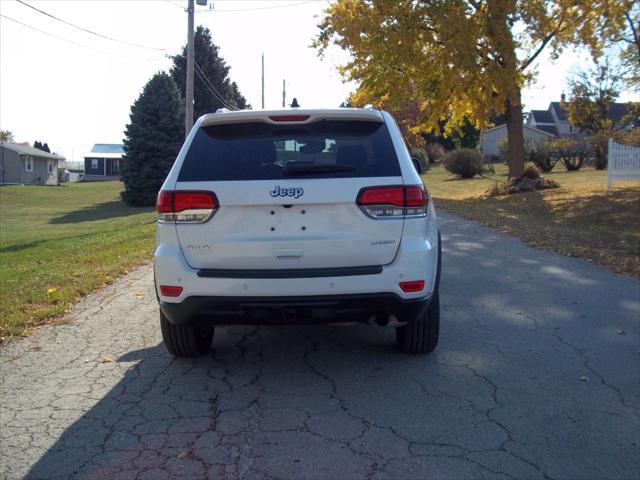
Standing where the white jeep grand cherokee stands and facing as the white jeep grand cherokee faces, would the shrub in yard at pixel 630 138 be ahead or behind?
ahead

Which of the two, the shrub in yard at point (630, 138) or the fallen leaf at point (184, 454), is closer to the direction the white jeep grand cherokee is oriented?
the shrub in yard

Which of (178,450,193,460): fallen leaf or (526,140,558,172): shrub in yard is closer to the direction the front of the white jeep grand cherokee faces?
the shrub in yard

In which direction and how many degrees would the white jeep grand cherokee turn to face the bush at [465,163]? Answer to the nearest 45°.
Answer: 0° — it already faces it

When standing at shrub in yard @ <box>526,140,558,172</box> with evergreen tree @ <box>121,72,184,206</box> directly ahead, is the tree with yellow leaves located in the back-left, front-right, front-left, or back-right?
front-left

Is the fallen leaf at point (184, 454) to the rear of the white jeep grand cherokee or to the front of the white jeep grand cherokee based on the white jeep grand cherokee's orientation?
to the rear

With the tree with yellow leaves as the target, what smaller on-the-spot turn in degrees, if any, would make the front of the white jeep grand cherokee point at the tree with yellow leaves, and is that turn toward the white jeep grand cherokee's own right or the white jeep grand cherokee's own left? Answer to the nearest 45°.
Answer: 0° — it already faces it

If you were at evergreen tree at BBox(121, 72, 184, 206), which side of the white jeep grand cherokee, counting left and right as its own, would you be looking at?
front

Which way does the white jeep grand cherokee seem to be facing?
away from the camera

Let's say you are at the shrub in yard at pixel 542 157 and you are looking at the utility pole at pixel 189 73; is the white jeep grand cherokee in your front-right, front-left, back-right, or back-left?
front-left

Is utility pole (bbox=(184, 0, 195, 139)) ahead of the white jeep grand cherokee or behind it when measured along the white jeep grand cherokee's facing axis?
ahead
